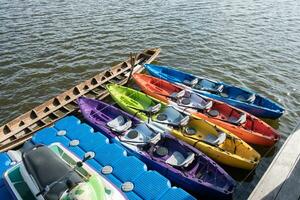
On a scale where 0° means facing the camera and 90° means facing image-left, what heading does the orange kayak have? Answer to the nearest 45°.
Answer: approximately 135°

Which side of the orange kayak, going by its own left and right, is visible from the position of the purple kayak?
left

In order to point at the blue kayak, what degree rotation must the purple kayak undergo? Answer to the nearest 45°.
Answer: approximately 90° to its right

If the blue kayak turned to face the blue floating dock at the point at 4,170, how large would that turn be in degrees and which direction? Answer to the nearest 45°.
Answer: approximately 90° to its left

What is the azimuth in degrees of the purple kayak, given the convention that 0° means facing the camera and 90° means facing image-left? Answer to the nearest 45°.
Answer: approximately 135°

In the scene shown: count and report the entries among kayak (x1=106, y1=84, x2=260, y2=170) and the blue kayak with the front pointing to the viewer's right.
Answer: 0
